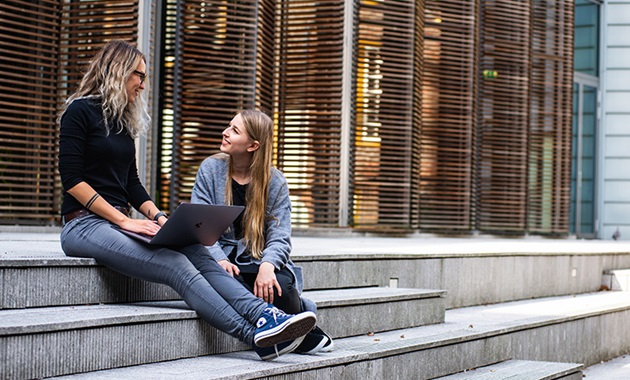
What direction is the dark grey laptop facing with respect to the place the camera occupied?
facing away from the viewer and to the left of the viewer

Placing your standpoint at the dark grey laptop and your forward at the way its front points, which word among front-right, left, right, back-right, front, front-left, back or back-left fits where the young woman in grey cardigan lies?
right

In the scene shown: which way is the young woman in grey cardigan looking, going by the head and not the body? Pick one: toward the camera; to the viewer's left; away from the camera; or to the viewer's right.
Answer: to the viewer's left
